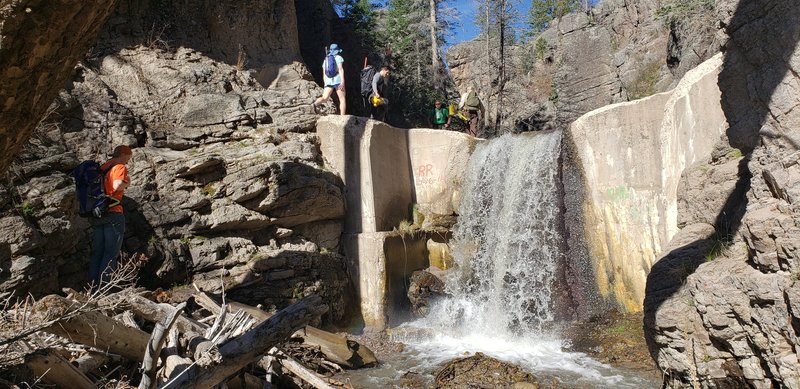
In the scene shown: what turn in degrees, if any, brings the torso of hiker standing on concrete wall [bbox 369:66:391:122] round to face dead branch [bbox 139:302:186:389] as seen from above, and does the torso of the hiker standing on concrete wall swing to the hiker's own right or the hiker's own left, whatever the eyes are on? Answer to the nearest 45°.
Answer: approximately 90° to the hiker's own right

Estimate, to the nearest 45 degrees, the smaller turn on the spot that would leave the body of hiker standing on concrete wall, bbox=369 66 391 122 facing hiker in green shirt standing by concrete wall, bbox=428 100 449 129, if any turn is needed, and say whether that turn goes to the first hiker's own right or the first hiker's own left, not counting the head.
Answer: approximately 45° to the first hiker's own left
